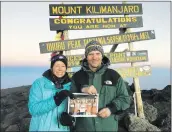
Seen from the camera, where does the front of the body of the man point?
toward the camera

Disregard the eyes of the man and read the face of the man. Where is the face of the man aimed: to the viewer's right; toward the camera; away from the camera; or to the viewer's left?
toward the camera

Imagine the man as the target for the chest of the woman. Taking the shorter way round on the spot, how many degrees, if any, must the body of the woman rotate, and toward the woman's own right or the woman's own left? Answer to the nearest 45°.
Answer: approximately 45° to the woman's own left

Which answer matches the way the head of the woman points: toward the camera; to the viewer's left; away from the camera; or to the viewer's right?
toward the camera

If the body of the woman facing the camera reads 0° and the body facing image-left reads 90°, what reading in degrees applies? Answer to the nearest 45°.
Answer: approximately 315°

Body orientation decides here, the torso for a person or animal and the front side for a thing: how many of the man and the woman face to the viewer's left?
0

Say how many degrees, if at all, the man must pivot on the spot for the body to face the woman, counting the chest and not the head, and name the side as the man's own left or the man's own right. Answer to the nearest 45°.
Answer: approximately 90° to the man's own right
